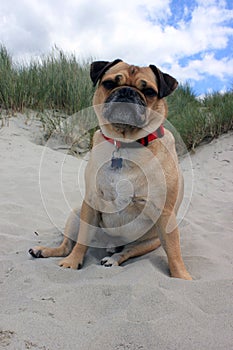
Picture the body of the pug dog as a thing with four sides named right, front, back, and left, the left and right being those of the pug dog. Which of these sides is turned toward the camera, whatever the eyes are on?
front
